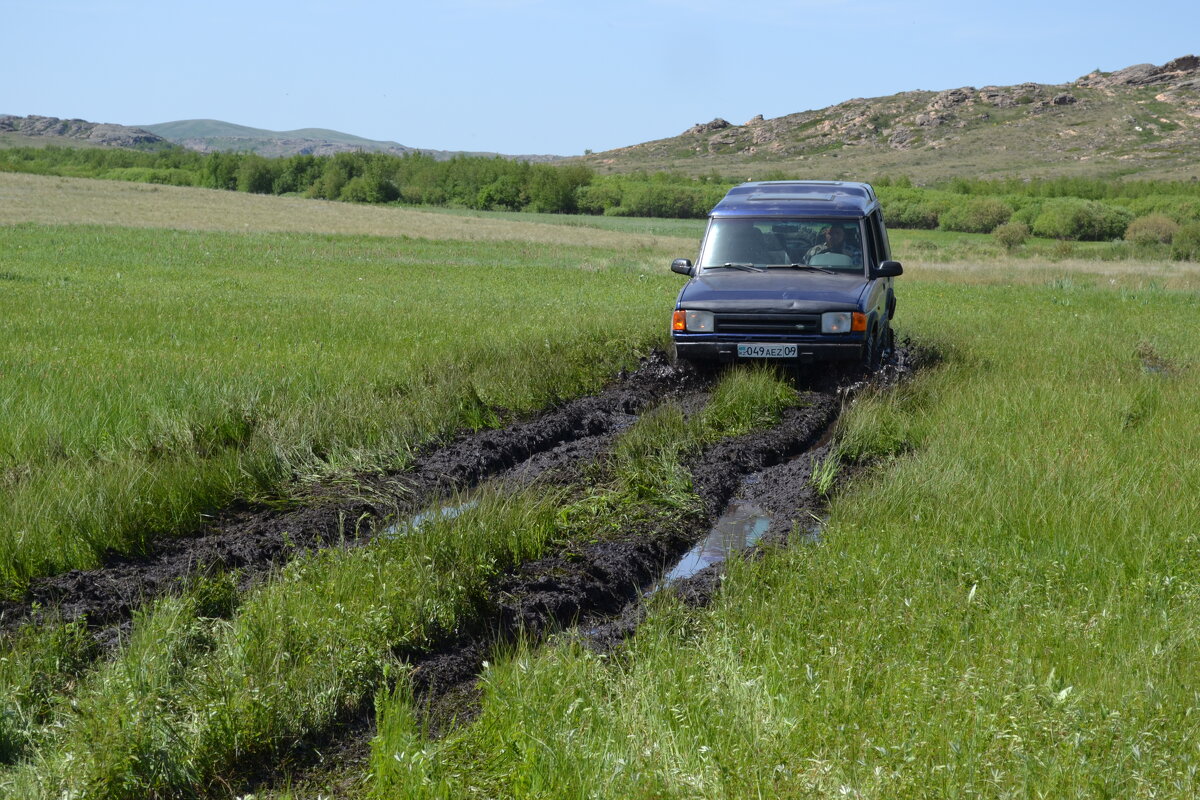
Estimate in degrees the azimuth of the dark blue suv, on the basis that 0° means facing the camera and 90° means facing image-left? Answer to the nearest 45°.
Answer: approximately 0°

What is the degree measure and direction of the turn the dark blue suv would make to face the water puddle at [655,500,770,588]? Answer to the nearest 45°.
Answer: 0° — it already faces it

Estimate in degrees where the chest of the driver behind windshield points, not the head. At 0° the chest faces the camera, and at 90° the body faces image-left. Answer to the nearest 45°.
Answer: approximately 0°

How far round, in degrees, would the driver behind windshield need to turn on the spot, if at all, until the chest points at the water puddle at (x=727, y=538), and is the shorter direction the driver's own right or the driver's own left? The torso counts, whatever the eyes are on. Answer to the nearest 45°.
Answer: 0° — they already face it
